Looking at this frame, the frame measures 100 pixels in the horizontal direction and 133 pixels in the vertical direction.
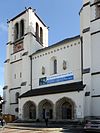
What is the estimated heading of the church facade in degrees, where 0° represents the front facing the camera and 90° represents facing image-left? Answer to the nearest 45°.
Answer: approximately 45°
